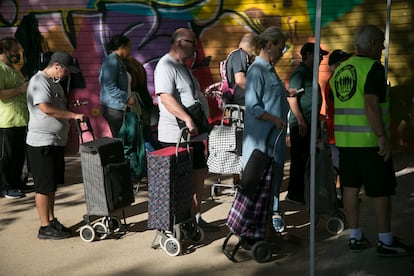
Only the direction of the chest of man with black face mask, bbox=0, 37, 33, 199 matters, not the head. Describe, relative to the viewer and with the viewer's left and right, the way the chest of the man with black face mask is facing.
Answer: facing to the right of the viewer

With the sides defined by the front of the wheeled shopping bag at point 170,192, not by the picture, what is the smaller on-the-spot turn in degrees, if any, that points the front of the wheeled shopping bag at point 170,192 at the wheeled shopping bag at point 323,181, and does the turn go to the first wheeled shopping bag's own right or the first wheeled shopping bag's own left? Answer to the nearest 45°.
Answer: approximately 135° to the first wheeled shopping bag's own right

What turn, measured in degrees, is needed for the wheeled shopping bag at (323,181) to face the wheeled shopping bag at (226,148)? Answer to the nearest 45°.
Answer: approximately 45° to its right

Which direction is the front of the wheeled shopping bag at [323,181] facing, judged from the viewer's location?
facing to the left of the viewer
